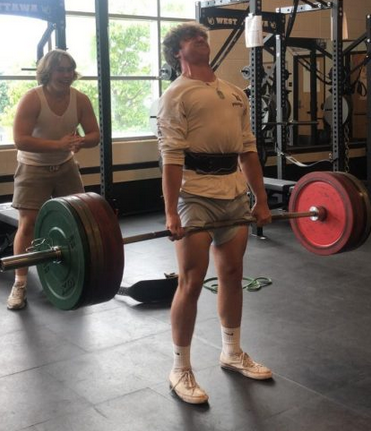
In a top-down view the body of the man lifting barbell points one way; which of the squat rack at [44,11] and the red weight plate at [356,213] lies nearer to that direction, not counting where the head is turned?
the red weight plate

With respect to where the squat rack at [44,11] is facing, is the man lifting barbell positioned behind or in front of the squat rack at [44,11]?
in front

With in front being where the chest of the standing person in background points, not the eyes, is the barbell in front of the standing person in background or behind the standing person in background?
in front

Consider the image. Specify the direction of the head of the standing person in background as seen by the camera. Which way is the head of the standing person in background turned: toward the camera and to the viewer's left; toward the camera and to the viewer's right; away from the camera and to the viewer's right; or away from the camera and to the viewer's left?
toward the camera and to the viewer's right

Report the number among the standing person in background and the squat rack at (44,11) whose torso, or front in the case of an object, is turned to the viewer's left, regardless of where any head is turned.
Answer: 0

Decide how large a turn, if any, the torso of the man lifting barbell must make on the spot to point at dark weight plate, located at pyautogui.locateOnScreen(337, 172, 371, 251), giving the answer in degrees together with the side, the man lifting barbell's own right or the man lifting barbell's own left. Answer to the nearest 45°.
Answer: approximately 90° to the man lifting barbell's own left

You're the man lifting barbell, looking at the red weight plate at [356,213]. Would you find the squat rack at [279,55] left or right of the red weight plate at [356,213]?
left

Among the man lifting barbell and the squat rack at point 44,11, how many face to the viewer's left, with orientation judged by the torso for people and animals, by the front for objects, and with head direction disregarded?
0

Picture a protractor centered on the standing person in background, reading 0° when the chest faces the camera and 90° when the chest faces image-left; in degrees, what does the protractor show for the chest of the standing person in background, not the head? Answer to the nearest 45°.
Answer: approximately 315°

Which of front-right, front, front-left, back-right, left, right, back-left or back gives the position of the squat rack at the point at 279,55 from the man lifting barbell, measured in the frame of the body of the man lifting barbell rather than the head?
back-left

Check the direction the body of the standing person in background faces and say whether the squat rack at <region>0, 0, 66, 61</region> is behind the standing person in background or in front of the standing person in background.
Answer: behind
